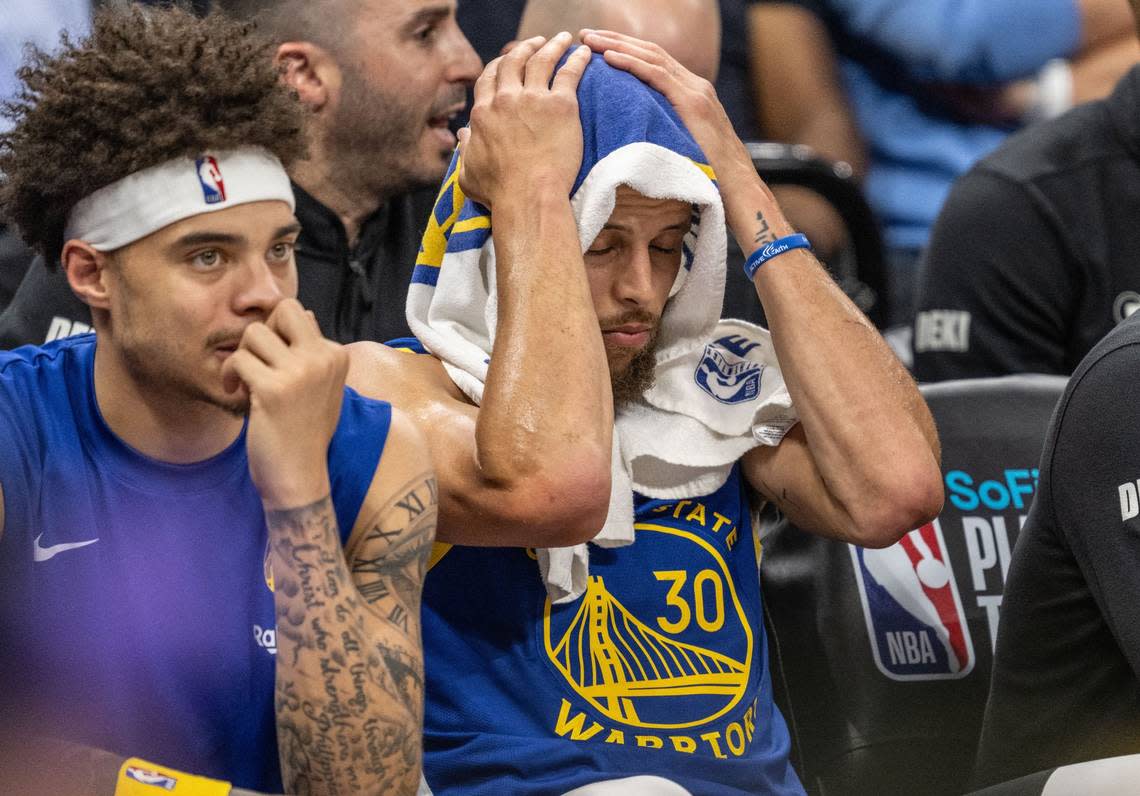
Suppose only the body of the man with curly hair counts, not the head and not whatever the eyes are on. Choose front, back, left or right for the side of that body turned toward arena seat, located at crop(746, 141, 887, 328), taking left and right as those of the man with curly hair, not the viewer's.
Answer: left

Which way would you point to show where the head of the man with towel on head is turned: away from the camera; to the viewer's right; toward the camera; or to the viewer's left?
toward the camera

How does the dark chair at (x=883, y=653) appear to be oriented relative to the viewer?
toward the camera

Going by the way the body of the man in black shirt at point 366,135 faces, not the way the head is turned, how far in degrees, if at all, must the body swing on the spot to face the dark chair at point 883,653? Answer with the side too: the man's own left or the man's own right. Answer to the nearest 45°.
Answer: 0° — they already face it

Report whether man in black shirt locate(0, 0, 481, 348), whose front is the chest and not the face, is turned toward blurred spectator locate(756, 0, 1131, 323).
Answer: no

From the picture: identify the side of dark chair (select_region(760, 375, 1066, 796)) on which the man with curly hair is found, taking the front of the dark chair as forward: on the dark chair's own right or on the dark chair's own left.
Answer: on the dark chair's own right

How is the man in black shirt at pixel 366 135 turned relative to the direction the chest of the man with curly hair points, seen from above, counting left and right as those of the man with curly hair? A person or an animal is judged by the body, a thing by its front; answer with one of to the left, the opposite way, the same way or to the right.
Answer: the same way

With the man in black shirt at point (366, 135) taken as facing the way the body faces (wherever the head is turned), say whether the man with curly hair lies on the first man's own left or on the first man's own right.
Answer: on the first man's own right

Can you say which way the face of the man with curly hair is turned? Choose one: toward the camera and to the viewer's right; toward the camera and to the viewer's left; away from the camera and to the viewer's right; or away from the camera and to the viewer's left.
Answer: toward the camera and to the viewer's right

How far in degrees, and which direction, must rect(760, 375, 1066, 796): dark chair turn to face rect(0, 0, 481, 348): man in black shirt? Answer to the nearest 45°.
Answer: approximately 135° to its right

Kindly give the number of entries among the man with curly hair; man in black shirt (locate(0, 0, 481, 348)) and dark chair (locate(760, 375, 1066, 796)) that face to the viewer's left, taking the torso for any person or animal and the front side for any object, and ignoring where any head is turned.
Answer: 0

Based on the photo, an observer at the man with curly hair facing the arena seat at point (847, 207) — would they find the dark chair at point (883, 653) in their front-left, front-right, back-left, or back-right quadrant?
front-right

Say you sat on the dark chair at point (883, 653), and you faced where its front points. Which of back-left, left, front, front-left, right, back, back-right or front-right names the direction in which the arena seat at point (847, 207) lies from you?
back
